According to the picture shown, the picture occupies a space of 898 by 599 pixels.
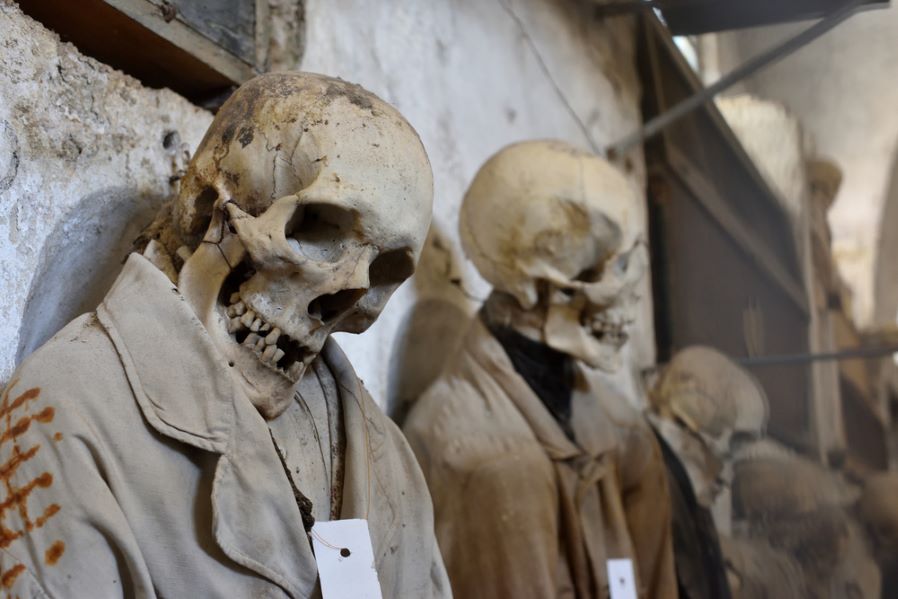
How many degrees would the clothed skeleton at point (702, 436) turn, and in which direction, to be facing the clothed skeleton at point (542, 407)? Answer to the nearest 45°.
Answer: approximately 90° to its right

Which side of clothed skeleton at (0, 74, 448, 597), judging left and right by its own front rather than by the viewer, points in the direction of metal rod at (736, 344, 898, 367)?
left

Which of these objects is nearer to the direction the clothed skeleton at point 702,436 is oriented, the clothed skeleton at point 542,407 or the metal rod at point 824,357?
the metal rod

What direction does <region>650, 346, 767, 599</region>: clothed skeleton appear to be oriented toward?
to the viewer's right

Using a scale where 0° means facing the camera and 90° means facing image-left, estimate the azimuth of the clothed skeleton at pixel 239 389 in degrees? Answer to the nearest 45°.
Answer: approximately 315°

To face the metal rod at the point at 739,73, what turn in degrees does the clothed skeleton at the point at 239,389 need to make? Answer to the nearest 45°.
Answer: approximately 90° to its left

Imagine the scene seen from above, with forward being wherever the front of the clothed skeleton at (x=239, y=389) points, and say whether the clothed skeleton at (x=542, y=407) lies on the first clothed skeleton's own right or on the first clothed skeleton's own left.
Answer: on the first clothed skeleton's own left

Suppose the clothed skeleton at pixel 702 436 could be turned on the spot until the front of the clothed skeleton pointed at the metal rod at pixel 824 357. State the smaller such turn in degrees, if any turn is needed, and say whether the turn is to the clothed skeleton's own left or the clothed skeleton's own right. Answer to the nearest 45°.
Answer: approximately 45° to the clothed skeleton's own left

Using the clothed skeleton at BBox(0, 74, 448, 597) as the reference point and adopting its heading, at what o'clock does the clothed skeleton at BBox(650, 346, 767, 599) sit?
the clothed skeleton at BBox(650, 346, 767, 599) is roughly at 9 o'clock from the clothed skeleton at BBox(0, 74, 448, 597).
